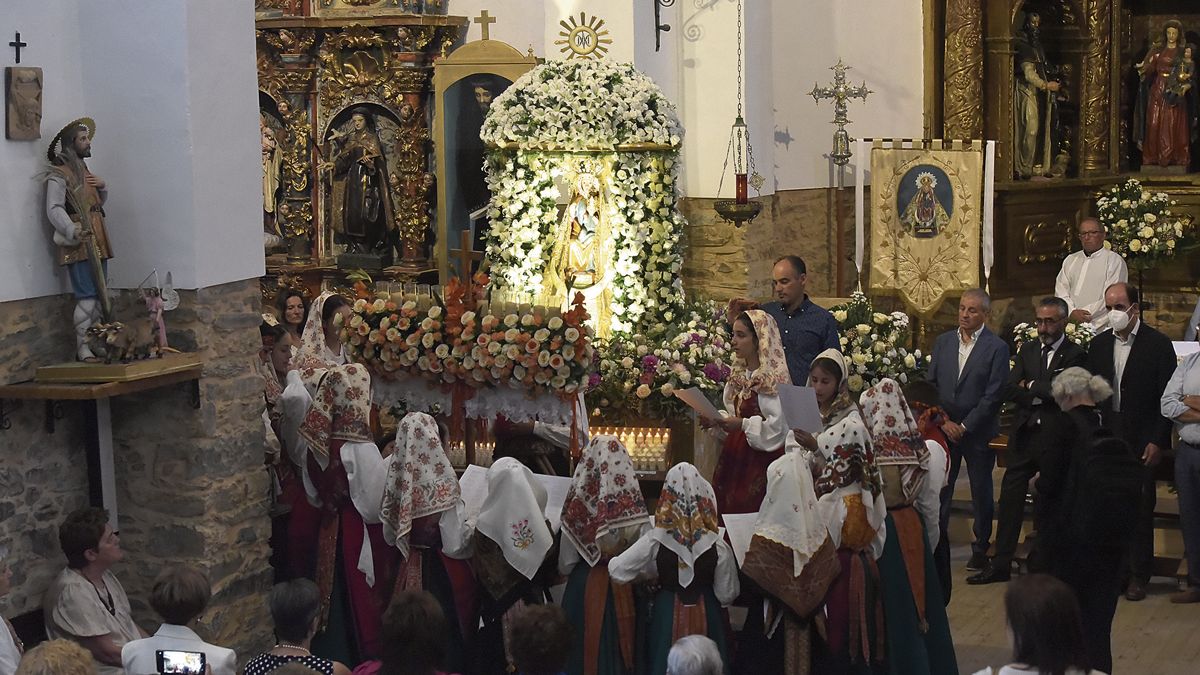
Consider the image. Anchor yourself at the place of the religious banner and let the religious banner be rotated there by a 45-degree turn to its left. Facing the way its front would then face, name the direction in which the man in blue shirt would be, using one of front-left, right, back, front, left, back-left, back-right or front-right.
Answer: front-right

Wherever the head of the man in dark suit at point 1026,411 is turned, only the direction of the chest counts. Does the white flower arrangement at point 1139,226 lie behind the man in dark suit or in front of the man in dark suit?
behind

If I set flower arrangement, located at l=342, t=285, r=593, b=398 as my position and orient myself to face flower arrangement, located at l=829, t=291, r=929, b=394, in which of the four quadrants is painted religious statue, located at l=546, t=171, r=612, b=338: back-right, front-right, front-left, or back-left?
front-left

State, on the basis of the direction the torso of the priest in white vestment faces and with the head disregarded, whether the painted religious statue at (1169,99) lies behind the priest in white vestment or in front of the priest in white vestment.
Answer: behind

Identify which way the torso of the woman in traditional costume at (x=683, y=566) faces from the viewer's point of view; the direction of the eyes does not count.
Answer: away from the camera

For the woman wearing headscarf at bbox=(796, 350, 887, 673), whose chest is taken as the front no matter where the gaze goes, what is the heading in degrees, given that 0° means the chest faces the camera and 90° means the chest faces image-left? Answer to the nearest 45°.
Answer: approximately 90°

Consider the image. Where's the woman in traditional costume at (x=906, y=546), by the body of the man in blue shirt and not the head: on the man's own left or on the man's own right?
on the man's own left

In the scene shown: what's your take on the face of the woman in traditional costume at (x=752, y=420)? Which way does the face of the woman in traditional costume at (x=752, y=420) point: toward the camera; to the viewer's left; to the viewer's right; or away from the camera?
to the viewer's left

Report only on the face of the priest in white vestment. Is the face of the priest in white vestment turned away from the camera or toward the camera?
toward the camera

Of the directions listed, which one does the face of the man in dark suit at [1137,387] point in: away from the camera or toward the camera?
toward the camera

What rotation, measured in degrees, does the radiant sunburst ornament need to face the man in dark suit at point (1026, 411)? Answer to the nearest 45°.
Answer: approximately 45° to its left

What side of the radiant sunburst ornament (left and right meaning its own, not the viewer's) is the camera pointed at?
front

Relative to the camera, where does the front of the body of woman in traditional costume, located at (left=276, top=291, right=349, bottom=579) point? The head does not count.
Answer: to the viewer's right

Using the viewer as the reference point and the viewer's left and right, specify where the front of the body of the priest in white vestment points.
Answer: facing the viewer and to the left of the viewer
